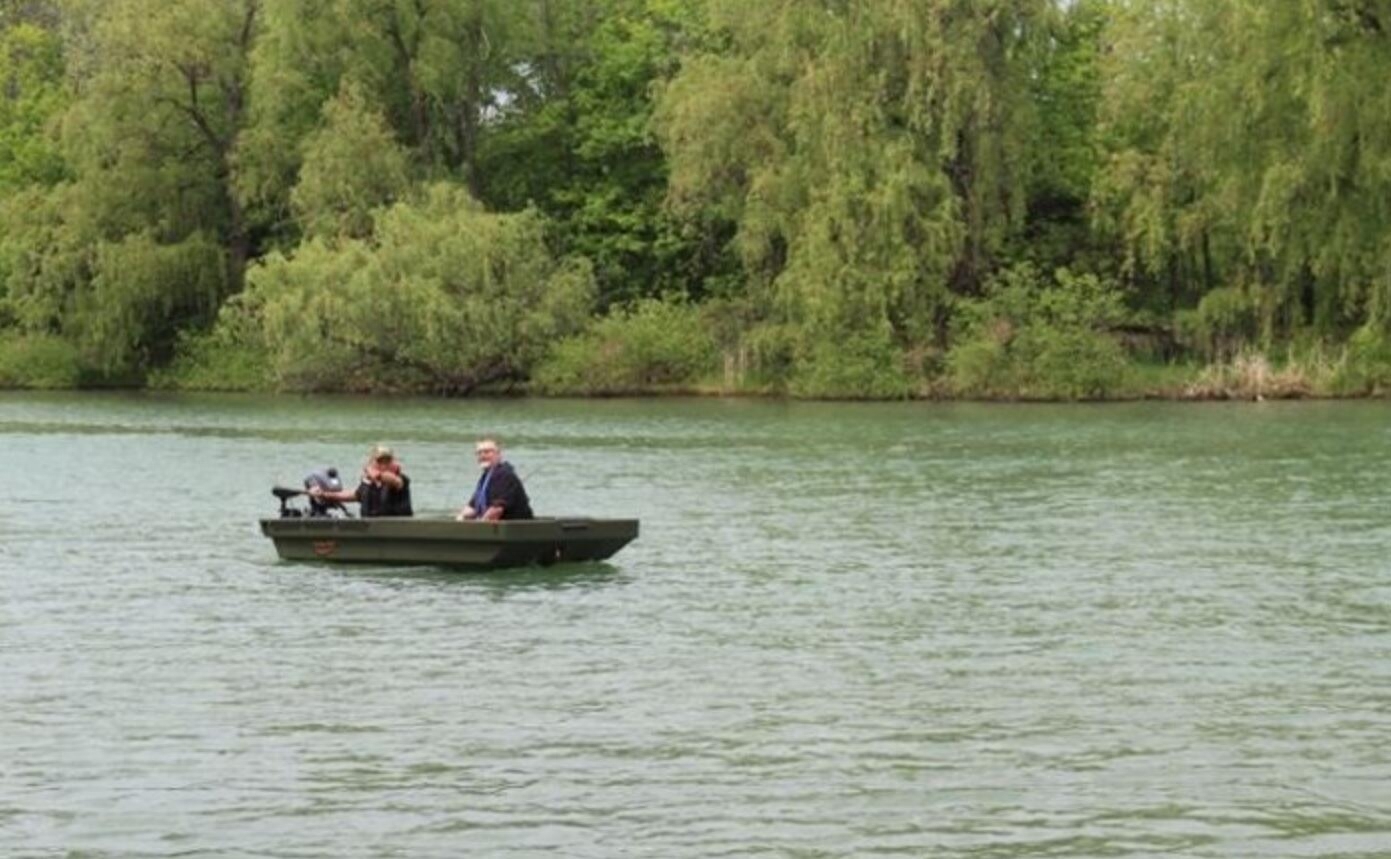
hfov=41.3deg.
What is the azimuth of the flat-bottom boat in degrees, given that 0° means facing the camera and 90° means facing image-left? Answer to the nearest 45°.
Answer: approximately 315°

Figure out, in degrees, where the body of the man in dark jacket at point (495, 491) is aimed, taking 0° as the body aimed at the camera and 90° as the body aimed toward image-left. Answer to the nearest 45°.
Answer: approximately 45°

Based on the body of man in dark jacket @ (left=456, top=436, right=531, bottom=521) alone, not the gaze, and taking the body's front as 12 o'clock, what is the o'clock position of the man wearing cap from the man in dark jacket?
The man wearing cap is roughly at 3 o'clock from the man in dark jacket.
